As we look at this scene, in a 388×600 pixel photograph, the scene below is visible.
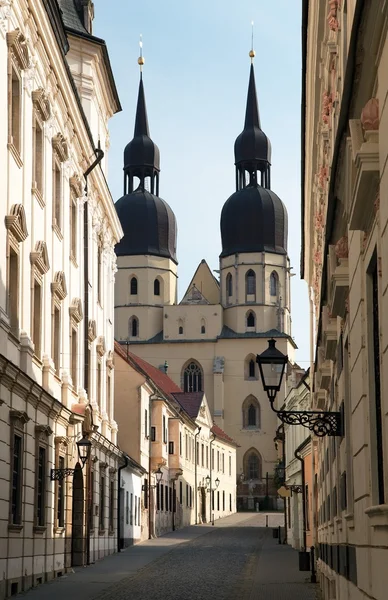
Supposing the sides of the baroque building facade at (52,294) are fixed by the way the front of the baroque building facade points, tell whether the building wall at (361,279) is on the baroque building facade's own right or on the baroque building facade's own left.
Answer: on the baroque building facade's own right

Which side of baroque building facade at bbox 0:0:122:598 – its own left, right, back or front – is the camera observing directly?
right
